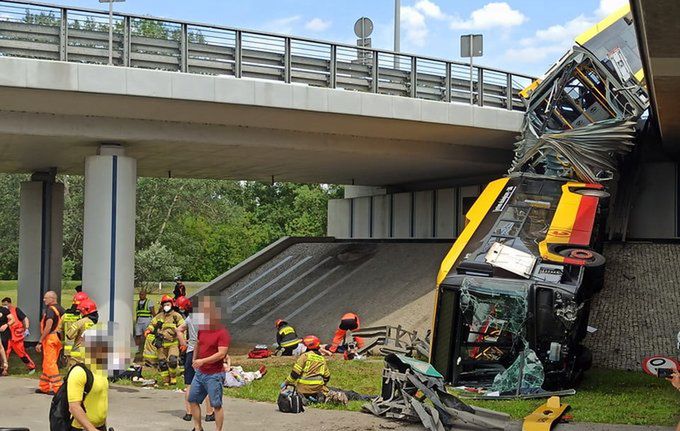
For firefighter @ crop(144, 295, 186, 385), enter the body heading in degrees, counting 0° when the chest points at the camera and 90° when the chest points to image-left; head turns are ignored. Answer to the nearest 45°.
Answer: approximately 0°

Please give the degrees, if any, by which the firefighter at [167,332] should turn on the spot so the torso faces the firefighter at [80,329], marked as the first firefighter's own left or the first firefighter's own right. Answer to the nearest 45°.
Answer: approximately 45° to the first firefighter's own right

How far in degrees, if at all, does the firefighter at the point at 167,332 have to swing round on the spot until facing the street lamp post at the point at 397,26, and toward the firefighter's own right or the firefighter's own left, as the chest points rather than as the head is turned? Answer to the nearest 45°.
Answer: approximately 135° to the firefighter's own left

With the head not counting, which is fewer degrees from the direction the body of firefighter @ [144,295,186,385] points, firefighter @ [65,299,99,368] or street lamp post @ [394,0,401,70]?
the firefighter

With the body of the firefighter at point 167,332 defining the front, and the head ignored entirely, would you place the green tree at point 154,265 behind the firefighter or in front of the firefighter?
behind
